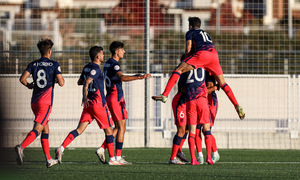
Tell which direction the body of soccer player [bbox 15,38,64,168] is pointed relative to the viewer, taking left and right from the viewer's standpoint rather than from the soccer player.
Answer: facing away from the viewer and to the right of the viewer

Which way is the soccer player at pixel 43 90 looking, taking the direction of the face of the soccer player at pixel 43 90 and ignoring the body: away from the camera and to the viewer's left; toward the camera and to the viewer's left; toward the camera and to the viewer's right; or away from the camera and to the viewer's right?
away from the camera and to the viewer's right

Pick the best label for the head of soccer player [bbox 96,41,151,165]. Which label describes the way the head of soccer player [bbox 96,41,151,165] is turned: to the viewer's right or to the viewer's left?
to the viewer's right

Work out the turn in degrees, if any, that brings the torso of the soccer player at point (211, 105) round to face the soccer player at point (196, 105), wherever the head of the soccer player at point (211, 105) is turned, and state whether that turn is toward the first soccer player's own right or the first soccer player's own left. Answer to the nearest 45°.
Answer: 0° — they already face them

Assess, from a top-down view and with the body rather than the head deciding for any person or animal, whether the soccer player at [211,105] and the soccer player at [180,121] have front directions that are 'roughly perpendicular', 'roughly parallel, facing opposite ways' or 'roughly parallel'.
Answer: roughly perpendicular

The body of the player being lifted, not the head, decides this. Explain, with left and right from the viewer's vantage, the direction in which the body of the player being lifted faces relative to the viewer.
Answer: facing away from the viewer and to the left of the viewer

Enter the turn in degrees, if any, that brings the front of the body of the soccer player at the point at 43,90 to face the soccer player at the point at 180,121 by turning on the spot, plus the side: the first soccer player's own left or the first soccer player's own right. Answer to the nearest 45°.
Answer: approximately 45° to the first soccer player's own right

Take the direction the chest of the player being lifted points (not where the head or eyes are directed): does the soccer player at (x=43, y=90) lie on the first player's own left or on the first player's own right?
on the first player's own left
